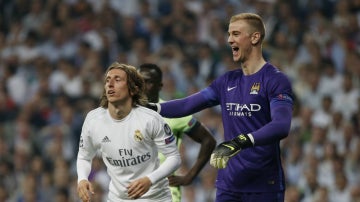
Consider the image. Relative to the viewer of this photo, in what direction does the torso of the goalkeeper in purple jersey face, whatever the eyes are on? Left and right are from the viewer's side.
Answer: facing the viewer and to the left of the viewer

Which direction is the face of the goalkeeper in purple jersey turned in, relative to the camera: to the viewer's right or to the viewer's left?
to the viewer's left

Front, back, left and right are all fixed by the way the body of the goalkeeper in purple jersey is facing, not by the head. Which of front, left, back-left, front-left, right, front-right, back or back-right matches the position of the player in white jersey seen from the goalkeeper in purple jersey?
front-right
